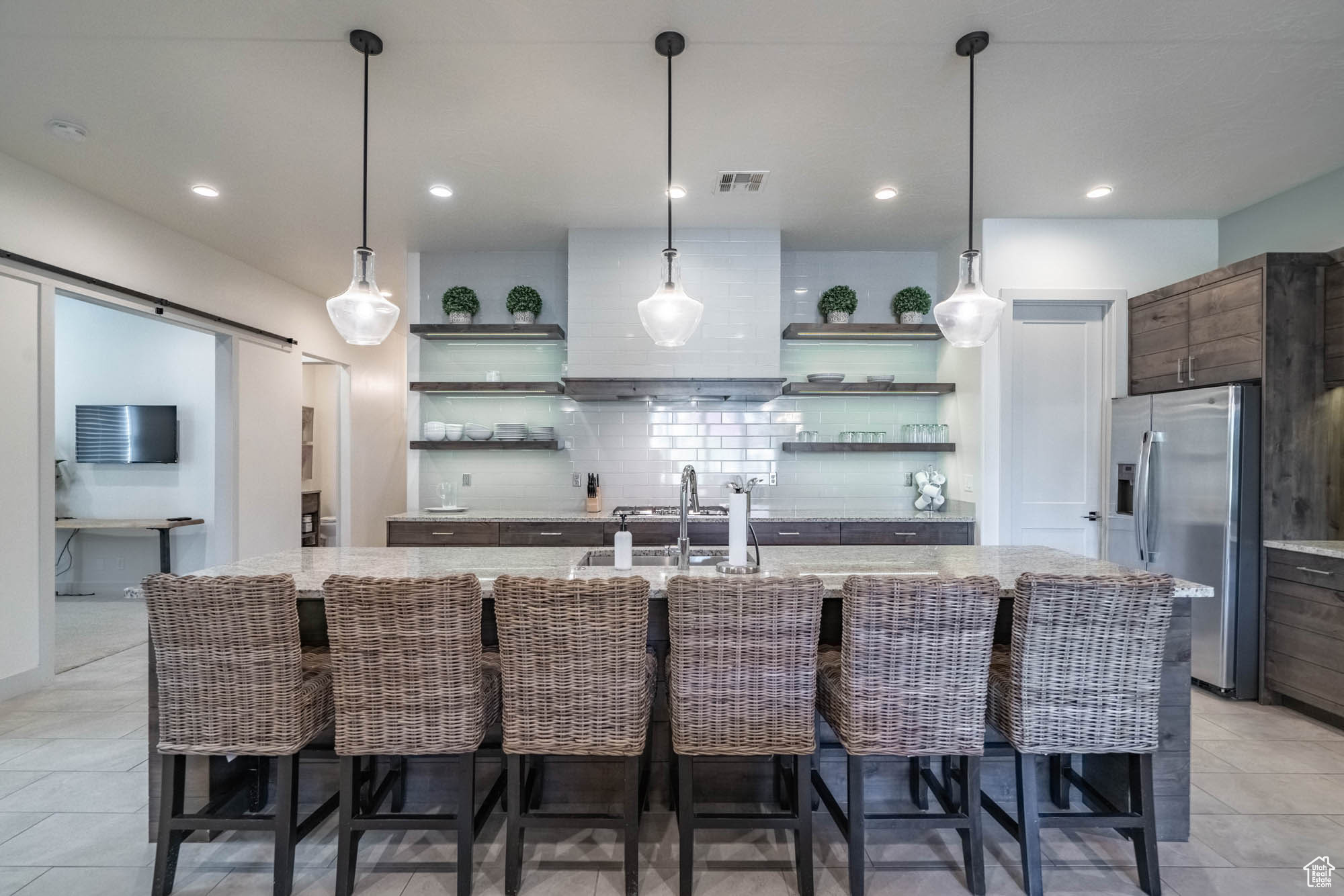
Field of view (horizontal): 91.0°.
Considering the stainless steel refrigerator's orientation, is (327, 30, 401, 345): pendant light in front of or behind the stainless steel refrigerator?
in front

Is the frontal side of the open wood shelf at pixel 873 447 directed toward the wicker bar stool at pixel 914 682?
yes

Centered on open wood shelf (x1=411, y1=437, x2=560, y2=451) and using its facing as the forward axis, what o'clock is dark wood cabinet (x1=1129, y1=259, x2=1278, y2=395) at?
The dark wood cabinet is roughly at 10 o'clock from the open wood shelf.

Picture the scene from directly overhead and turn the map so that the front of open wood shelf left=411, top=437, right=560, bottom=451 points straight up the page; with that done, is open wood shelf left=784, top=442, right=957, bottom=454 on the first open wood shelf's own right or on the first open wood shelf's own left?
on the first open wood shelf's own left

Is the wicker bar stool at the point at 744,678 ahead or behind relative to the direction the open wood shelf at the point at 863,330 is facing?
ahead

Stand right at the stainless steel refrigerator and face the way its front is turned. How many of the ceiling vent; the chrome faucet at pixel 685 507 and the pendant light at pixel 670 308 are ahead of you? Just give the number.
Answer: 3

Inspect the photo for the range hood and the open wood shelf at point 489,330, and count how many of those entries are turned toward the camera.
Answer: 2

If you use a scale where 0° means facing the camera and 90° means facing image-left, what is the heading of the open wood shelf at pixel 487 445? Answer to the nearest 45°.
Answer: approximately 0°

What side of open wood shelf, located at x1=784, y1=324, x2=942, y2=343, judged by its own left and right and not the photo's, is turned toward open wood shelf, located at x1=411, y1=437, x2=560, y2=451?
right
